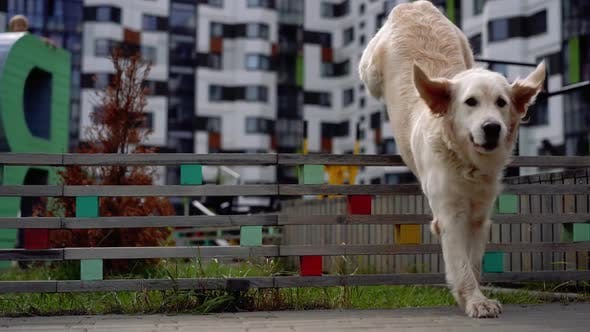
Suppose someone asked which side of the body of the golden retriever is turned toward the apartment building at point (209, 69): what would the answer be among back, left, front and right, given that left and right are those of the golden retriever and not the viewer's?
back

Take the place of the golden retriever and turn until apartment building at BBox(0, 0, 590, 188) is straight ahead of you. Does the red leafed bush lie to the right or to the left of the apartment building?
left

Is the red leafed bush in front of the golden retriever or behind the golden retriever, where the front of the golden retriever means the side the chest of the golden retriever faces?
behind

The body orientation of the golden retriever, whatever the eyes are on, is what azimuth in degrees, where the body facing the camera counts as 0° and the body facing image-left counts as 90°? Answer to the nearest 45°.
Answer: approximately 315°

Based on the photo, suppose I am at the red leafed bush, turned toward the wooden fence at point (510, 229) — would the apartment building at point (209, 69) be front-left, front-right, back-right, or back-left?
back-left
